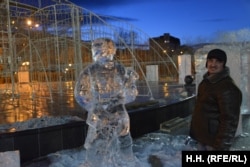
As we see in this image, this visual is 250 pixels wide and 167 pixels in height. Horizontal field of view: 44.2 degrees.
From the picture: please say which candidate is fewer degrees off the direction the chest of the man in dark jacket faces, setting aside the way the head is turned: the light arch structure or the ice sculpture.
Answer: the ice sculpture

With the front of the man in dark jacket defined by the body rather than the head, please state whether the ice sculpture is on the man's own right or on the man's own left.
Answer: on the man's own right

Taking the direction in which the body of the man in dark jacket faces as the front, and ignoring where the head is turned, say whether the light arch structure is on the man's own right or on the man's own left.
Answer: on the man's own right

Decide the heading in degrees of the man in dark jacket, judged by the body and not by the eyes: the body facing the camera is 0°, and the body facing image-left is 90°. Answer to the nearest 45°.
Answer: approximately 45°
